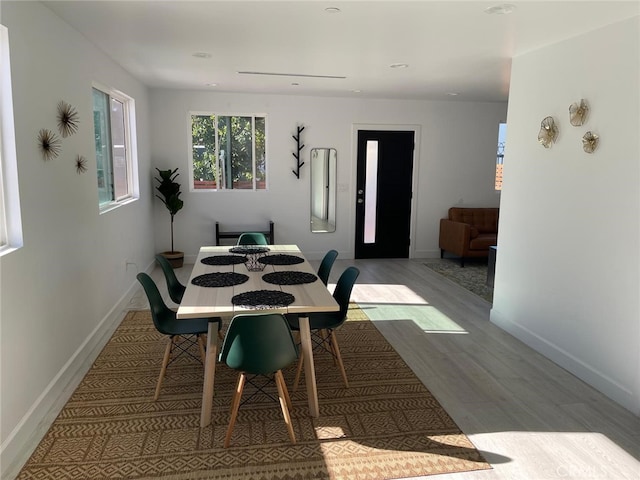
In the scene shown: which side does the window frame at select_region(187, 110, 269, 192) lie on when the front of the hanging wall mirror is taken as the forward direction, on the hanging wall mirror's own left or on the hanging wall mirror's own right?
on the hanging wall mirror's own right

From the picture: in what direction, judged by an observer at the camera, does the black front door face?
facing the viewer

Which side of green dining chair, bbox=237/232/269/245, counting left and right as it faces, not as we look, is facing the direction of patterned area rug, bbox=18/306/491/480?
front

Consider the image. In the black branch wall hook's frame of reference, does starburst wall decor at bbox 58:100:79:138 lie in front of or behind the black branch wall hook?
in front

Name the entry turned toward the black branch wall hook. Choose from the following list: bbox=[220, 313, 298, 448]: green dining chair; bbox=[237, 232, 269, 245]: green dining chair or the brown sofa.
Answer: bbox=[220, 313, 298, 448]: green dining chair

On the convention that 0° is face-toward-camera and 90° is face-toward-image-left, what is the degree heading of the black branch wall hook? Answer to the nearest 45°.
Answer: approximately 0°

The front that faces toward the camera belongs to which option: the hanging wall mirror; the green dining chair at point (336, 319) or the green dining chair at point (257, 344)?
the hanging wall mirror

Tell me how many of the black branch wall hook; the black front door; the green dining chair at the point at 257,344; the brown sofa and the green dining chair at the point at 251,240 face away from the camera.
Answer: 1

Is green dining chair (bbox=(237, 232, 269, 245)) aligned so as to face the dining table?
yes

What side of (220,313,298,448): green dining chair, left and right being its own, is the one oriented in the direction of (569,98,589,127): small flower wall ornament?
right

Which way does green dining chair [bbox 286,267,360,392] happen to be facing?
to the viewer's left

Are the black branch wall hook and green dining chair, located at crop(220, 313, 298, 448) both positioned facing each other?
yes

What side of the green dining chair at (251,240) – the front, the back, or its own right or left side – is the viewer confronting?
front

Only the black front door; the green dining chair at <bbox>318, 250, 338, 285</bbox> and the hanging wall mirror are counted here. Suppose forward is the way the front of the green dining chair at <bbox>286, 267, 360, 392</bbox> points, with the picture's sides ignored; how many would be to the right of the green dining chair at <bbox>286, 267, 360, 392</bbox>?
3

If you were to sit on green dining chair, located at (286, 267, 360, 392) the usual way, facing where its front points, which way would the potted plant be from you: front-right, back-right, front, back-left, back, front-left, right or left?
front-right

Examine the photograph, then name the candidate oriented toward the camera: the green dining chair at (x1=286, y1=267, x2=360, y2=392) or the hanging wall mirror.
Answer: the hanging wall mirror

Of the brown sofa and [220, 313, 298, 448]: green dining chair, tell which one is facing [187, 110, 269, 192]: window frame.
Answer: the green dining chair

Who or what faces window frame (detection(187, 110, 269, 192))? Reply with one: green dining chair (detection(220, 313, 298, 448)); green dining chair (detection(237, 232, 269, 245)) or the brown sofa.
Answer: green dining chair (detection(220, 313, 298, 448))

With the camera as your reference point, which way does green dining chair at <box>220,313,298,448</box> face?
facing away from the viewer

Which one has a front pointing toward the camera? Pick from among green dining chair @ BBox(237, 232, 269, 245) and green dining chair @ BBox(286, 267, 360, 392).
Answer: green dining chair @ BBox(237, 232, 269, 245)
